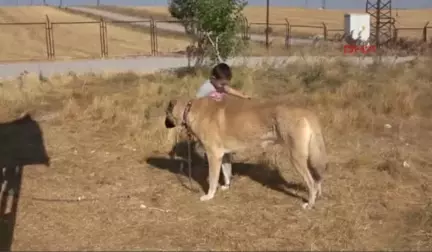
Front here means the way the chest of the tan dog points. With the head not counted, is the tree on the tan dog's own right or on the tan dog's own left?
on the tan dog's own right

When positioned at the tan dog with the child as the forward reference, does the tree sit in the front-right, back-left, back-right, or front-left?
front-right

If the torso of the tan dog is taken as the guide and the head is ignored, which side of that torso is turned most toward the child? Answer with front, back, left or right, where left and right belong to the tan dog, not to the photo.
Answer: right

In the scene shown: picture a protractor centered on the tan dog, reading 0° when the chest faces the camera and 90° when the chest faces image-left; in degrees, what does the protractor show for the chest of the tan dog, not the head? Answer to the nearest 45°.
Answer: approximately 90°
